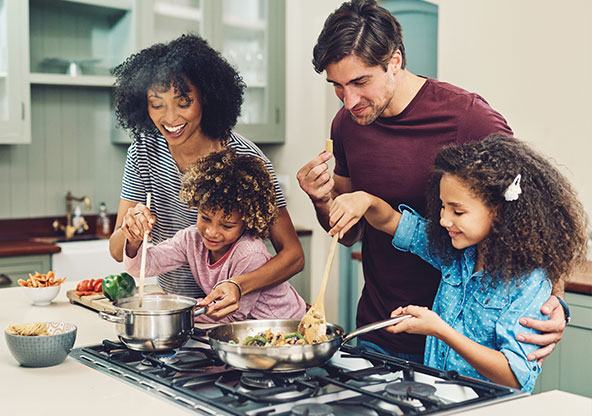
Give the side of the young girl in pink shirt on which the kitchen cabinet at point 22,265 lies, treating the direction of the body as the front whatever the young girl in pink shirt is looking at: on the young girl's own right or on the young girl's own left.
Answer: on the young girl's own right

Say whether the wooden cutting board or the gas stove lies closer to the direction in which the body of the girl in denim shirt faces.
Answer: the gas stove

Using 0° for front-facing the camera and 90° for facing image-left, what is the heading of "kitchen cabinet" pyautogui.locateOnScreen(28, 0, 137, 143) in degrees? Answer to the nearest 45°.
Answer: approximately 0°

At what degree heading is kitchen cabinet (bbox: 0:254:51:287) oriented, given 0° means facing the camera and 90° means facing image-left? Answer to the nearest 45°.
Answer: approximately 0°

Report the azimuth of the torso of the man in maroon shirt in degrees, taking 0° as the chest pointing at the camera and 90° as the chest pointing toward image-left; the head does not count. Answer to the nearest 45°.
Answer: approximately 45°

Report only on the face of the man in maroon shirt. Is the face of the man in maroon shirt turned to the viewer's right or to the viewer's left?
to the viewer's left

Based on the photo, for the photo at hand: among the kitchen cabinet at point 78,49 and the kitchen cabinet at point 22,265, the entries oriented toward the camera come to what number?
2

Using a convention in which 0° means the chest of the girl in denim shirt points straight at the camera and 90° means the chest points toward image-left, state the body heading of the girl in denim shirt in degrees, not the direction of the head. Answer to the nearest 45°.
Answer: approximately 45°

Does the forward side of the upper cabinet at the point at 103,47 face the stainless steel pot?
yes

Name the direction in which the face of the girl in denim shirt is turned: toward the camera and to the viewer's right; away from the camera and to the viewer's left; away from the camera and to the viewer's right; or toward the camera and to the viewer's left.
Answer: toward the camera and to the viewer's left

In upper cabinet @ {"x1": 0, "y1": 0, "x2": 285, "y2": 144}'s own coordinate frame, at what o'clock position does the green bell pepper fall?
The green bell pepper is roughly at 12 o'clock from the upper cabinet.
